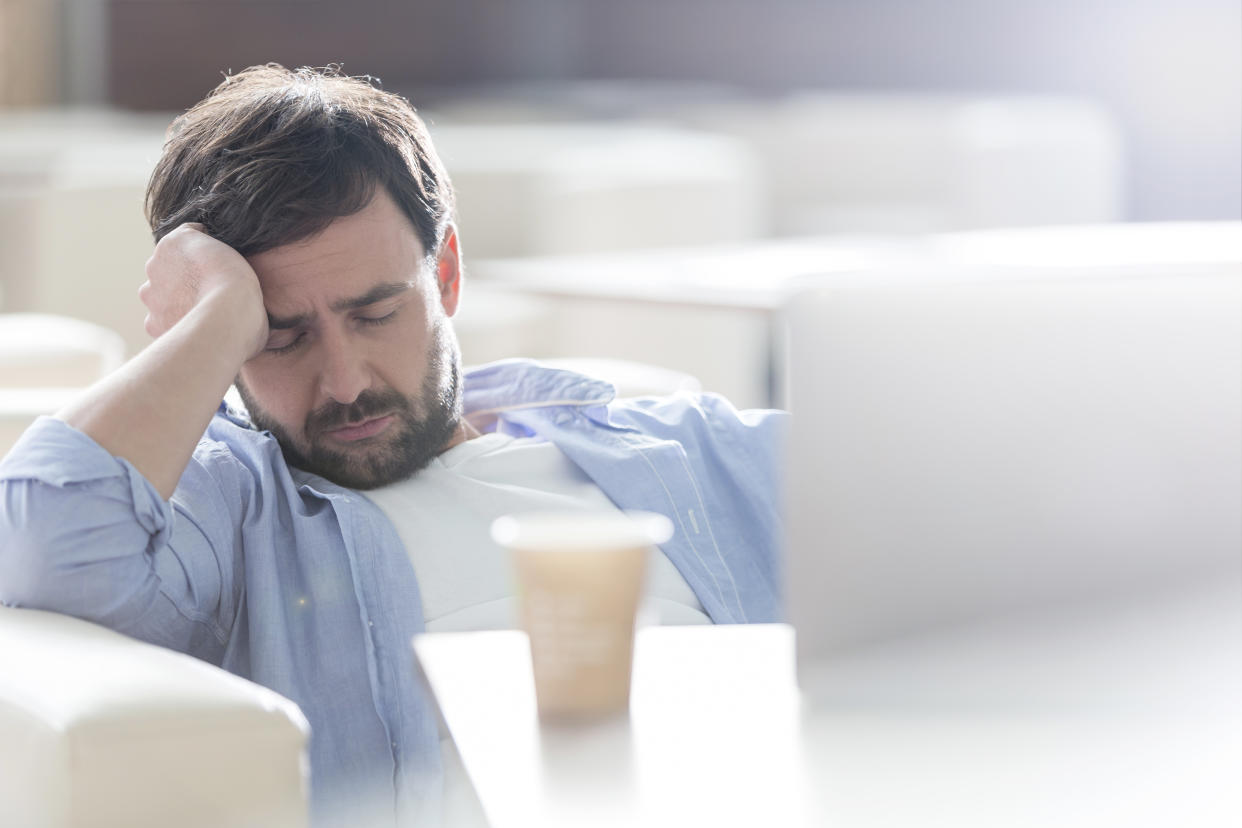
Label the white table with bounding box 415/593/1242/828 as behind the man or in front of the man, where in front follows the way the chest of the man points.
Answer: in front

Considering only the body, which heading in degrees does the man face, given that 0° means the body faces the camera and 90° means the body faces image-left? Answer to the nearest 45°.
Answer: approximately 0°

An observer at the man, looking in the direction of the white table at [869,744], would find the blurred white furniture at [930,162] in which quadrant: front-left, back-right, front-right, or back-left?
back-left

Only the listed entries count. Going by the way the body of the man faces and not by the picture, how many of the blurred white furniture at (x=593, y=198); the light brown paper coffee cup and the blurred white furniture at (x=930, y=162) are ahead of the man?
1

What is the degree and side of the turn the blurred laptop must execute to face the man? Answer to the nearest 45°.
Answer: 0° — it already faces them

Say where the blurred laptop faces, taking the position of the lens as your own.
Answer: facing away from the viewer and to the left of the viewer

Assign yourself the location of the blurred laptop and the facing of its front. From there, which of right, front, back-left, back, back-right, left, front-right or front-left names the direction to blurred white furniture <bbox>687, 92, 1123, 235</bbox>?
front-right
